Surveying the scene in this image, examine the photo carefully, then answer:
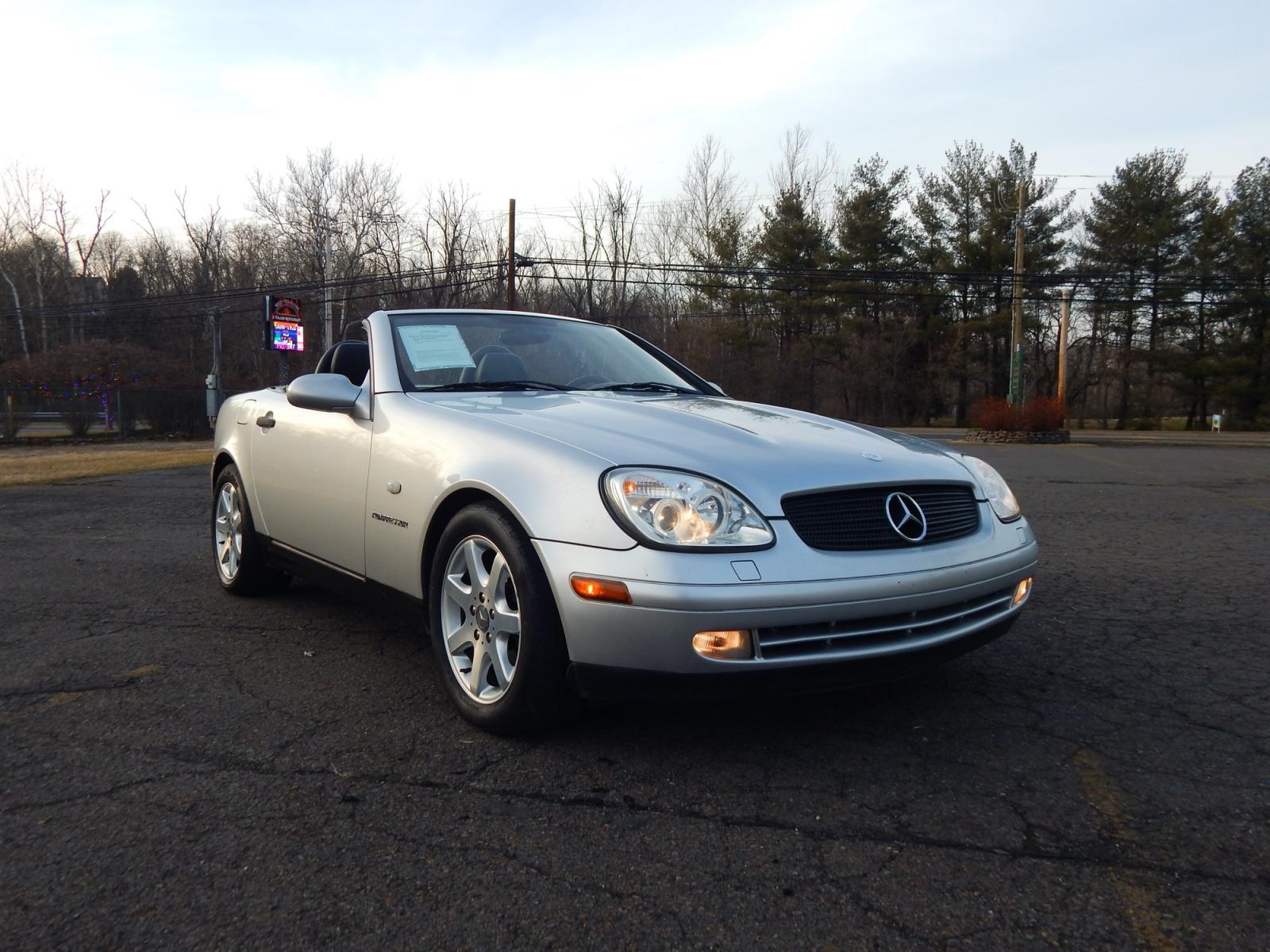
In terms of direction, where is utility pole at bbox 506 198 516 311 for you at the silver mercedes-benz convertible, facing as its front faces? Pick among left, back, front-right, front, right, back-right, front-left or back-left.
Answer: back-left

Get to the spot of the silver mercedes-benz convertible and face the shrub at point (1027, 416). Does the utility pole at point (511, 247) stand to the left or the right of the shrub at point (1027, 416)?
left

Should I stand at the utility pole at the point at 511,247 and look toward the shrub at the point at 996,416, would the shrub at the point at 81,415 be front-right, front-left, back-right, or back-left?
back-right

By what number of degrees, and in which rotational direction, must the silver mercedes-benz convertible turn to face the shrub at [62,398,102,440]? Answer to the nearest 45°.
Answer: approximately 180°

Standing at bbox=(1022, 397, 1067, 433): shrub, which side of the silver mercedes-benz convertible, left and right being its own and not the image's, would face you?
left

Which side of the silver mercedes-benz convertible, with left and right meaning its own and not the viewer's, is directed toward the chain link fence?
back

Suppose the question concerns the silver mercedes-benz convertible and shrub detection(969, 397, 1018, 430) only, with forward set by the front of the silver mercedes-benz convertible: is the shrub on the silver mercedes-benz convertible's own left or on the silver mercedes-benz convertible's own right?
on the silver mercedes-benz convertible's own left

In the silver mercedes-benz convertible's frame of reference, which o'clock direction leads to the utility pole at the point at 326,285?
The utility pole is roughly at 7 o'clock from the silver mercedes-benz convertible.

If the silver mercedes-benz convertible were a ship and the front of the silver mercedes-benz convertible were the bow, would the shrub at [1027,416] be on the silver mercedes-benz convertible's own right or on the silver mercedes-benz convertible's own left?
on the silver mercedes-benz convertible's own left

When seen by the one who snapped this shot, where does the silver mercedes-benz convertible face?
facing the viewer and to the right of the viewer

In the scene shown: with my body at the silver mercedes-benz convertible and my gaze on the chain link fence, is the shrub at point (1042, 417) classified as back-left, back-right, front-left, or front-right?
front-right
